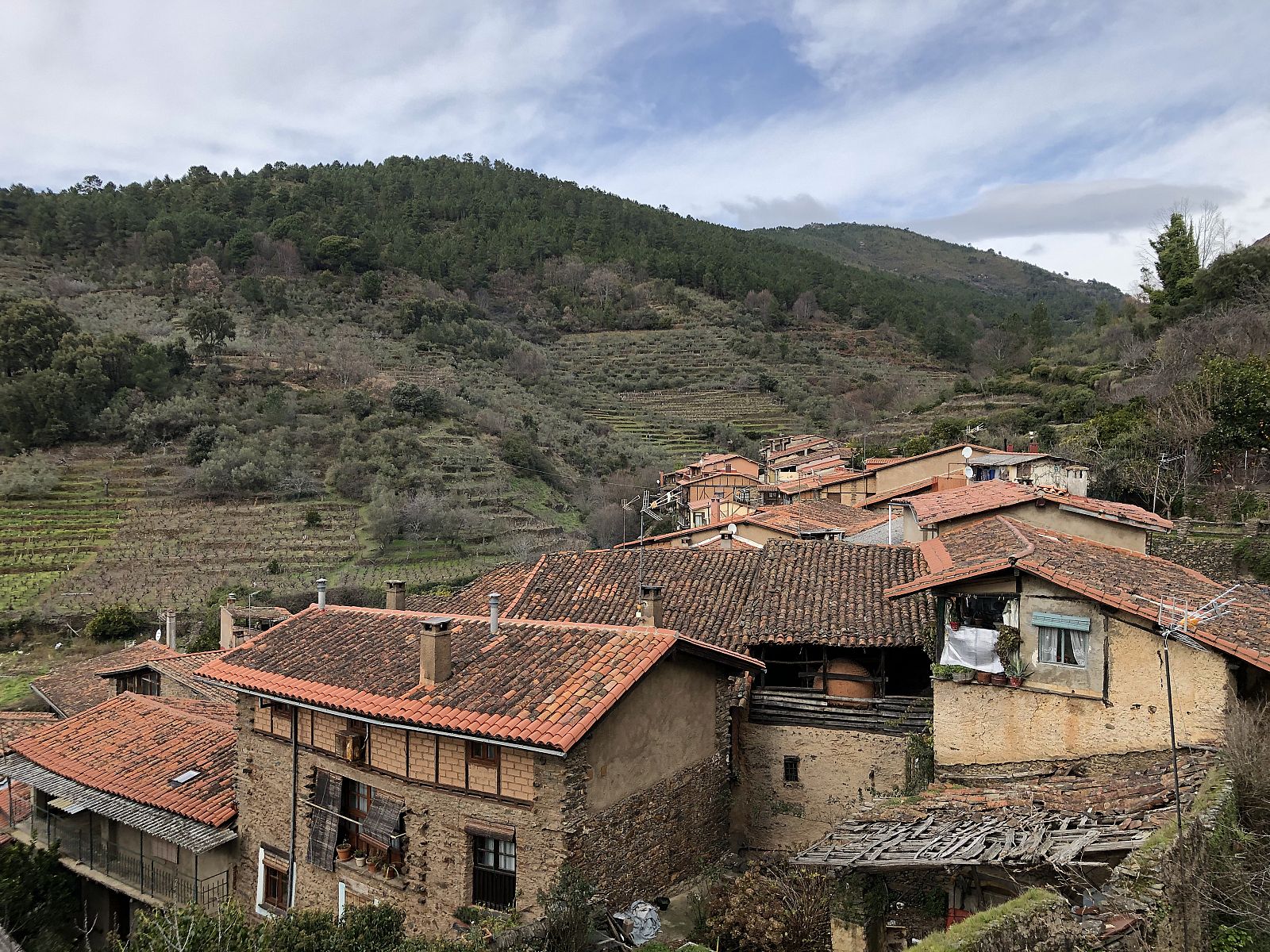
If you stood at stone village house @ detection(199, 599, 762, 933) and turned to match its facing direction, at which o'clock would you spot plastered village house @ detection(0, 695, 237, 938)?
plastered village house @ detection(0, 695, 237, 938) is roughly at 3 o'clock from stone village house @ detection(199, 599, 762, 933).

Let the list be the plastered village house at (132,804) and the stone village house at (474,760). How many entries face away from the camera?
0

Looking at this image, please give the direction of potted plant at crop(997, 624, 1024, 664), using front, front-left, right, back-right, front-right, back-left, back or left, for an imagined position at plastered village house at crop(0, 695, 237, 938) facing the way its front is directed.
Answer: left

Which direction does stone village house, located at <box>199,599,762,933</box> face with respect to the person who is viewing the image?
facing the viewer and to the left of the viewer

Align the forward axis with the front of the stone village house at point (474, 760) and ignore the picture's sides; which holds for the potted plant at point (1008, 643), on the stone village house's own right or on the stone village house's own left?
on the stone village house's own left

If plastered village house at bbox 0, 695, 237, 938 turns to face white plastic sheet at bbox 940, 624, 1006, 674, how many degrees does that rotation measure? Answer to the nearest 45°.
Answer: approximately 90° to its left

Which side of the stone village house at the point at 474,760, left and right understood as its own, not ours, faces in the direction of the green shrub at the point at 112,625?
right

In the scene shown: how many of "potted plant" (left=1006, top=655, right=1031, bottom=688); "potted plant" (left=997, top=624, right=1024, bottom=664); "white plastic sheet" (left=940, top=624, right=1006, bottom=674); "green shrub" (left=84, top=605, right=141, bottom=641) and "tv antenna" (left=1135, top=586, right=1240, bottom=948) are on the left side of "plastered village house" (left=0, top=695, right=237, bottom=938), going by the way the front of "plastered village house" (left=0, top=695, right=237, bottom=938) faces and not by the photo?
4

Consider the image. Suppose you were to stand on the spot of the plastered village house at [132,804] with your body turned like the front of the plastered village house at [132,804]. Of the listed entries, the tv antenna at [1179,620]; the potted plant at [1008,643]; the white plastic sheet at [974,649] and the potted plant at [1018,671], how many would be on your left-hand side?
4

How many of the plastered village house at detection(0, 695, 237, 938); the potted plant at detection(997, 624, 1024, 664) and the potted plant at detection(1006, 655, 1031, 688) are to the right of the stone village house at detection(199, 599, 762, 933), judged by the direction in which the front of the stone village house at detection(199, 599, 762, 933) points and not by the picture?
1

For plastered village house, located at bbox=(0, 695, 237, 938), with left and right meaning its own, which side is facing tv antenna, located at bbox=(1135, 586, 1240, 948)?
left

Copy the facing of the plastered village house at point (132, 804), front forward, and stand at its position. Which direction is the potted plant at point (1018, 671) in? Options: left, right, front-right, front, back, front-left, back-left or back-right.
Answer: left

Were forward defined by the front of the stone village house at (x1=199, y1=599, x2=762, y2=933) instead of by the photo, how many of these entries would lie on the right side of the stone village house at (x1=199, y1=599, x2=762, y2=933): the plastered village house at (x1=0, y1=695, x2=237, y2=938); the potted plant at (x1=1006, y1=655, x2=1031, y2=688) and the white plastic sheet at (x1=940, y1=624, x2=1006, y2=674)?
1

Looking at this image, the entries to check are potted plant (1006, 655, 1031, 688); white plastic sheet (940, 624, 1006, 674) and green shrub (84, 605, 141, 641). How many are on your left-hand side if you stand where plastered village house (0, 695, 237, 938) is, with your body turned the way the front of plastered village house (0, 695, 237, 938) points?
2

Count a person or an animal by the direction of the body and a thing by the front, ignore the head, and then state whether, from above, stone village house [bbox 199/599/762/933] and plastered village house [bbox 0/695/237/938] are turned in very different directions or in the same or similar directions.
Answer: same or similar directions
